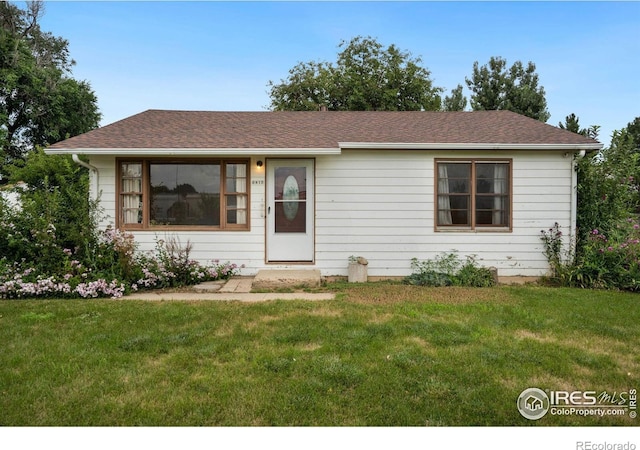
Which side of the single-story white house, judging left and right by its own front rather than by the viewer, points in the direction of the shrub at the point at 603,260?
left

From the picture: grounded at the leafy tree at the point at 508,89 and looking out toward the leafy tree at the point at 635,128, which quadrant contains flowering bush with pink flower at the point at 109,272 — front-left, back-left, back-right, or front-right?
back-right

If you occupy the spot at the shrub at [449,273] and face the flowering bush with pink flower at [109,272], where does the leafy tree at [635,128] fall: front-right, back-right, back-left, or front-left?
back-right

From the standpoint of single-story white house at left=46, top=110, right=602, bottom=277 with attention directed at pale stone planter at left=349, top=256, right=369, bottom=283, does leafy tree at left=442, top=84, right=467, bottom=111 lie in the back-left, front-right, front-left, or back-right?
back-left

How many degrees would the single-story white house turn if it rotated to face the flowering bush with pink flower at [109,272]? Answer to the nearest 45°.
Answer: approximately 90° to its right

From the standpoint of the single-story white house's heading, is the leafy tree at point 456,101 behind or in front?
behind

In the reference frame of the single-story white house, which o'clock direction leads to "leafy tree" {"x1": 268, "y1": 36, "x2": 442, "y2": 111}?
The leafy tree is roughly at 6 o'clock from the single-story white house.

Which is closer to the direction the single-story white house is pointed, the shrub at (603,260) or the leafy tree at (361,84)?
the shrub

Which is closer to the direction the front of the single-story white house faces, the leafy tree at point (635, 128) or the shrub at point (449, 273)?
the shrub

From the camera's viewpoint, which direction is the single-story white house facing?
toward the camera
